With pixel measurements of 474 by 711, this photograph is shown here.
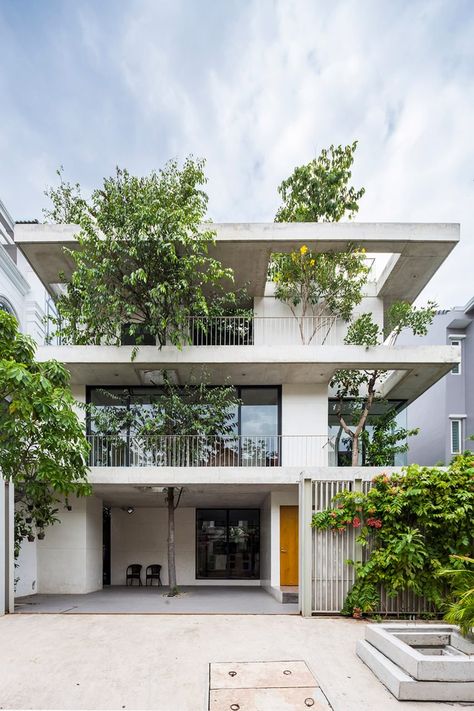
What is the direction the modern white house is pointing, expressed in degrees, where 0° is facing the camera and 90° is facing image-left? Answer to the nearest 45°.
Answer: approximately 0°

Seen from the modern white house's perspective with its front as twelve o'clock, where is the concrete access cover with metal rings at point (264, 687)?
The concrete access cover with metal rings is roughly at 12 o'clock from the modern white house.

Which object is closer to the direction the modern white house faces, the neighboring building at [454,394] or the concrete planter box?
the concrete planter box
